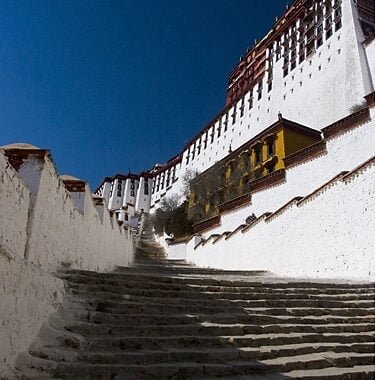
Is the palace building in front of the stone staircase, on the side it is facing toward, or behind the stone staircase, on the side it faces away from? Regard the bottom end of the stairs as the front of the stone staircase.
behind

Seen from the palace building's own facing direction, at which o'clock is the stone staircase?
The stone staircase is roughly at 11 o'clock from the palace building.

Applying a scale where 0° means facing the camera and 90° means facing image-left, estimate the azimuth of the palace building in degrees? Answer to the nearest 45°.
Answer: approximately 45°
